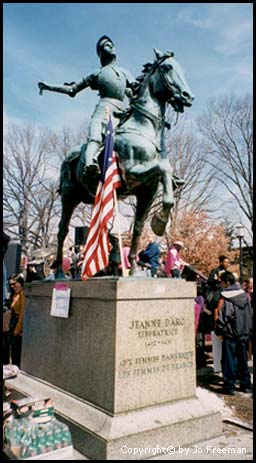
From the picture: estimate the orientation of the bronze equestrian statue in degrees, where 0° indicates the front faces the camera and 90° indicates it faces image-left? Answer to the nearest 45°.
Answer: approximately 315°
